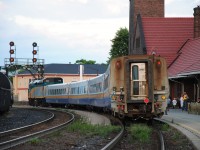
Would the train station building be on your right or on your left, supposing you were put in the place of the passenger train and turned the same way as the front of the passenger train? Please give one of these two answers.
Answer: on your right

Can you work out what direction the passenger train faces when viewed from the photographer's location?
facing away from the viewer and to the left of the viewer
